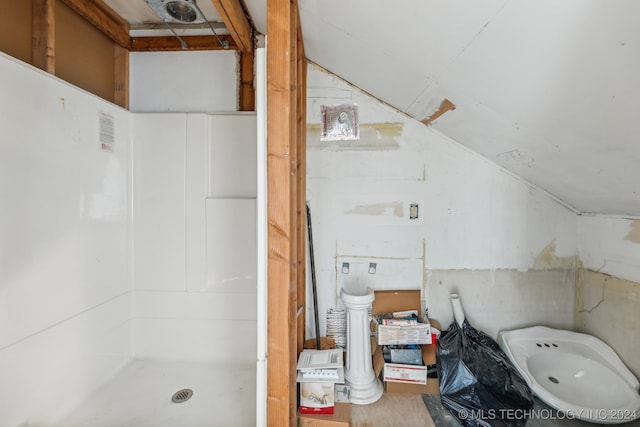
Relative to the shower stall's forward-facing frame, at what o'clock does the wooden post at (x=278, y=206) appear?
The wooden post is roughly at 11 o'clock from the shower stall.

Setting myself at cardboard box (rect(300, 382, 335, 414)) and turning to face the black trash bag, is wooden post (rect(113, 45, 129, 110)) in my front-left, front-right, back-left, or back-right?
back-left

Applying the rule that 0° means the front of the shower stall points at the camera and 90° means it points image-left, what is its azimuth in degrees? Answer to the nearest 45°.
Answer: approximately 0°

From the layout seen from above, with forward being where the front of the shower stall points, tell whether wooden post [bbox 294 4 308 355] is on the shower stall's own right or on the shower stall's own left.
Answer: on the shower stall's own left

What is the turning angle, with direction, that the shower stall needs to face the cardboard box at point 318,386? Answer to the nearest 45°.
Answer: approximately 45° to its left

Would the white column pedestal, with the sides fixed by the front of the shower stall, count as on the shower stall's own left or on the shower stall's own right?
on the shower stall's own left
